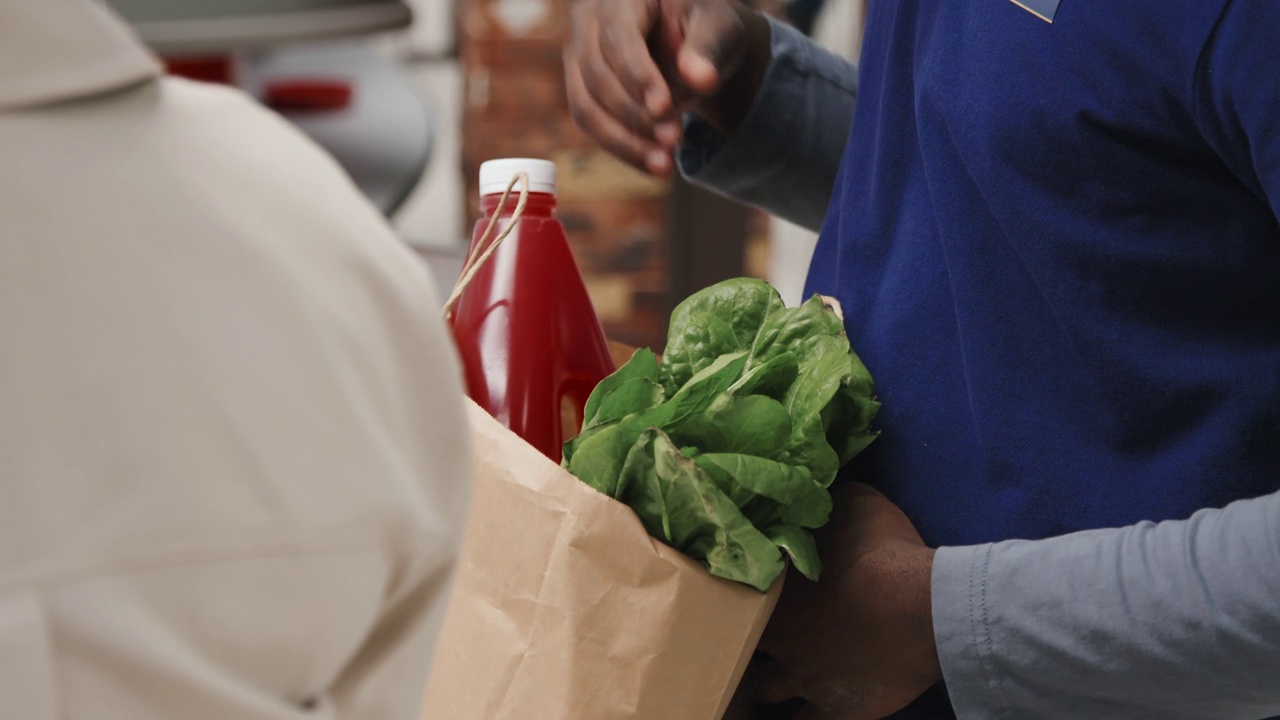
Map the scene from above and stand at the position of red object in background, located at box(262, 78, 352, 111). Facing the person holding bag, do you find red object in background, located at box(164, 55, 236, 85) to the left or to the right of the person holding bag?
right

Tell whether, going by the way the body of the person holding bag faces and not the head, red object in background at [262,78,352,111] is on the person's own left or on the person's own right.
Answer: on the person's own right

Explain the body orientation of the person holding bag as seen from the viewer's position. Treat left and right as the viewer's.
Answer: facing the viewer and to the left of the viewer

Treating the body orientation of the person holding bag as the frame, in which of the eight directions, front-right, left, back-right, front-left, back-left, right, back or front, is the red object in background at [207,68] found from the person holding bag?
right
